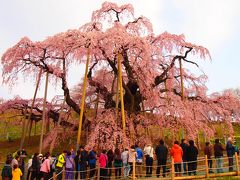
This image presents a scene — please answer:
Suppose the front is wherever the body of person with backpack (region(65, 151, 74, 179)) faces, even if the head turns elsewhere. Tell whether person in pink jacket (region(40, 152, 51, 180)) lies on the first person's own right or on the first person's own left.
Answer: on the first person's own left

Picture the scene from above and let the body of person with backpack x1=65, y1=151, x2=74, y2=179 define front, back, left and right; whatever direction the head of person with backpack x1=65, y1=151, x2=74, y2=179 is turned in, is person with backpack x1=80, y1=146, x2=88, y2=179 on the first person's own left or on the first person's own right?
on the first person's own right

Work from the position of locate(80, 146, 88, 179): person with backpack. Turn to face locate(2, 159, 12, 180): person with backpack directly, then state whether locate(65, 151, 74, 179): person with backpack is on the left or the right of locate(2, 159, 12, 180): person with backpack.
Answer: right

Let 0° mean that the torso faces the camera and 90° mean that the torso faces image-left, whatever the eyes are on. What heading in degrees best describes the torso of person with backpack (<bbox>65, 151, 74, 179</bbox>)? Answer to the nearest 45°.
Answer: approximately 180°

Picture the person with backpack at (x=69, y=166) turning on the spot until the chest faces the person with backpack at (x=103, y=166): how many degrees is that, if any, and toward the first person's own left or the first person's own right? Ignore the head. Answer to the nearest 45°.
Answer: approximately 90° to the first person's own right

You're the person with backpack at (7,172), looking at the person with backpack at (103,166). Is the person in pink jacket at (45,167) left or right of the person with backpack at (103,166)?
left

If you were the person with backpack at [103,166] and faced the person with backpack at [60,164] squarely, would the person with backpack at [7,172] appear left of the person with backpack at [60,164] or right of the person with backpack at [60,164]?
left
